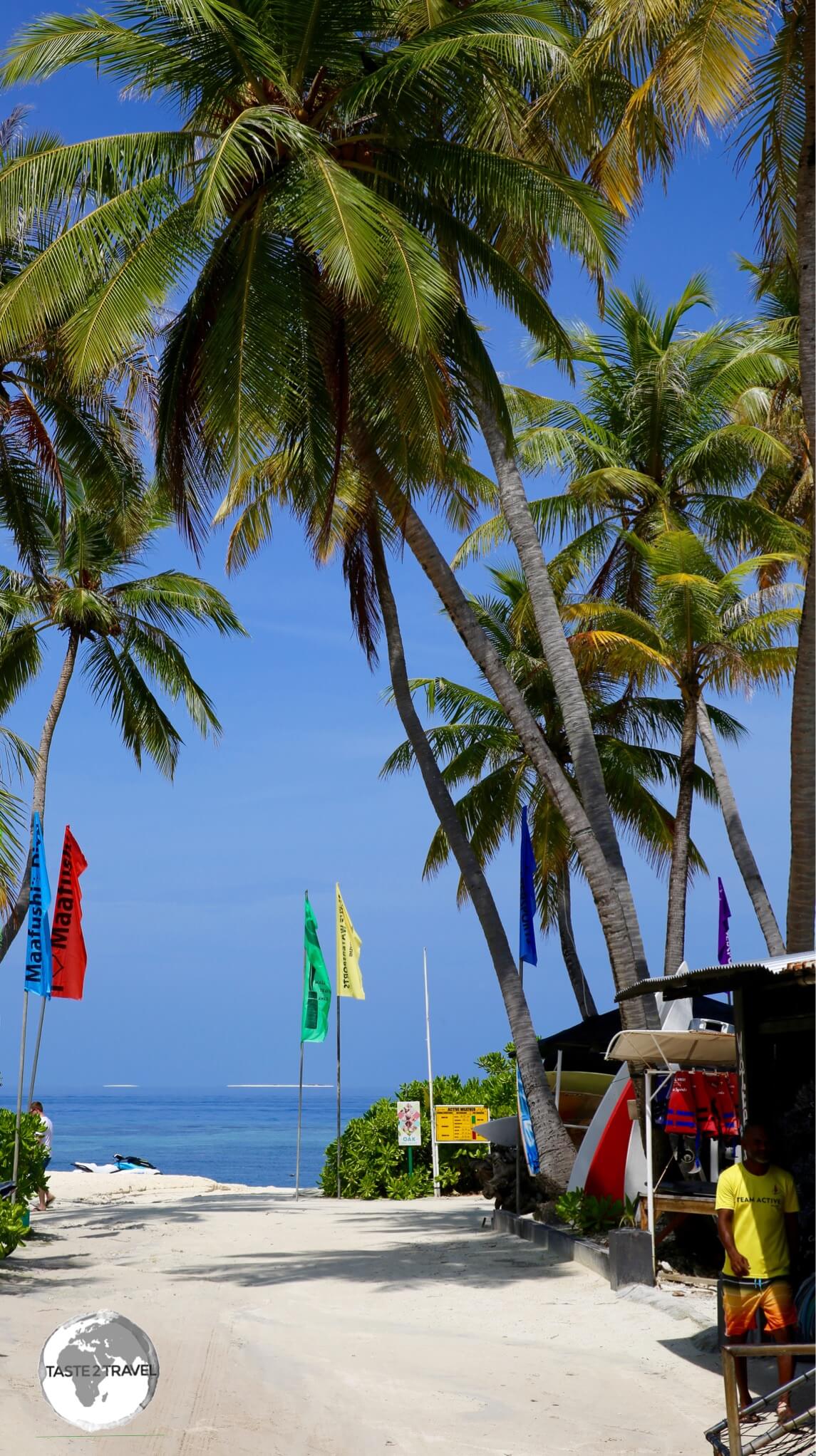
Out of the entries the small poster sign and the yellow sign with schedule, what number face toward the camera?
2

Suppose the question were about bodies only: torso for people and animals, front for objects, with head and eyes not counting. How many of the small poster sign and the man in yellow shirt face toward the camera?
2

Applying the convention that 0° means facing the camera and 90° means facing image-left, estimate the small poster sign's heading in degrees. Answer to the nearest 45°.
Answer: approximately 0°

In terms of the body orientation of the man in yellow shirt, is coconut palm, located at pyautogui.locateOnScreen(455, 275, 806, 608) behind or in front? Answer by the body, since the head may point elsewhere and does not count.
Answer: behind
